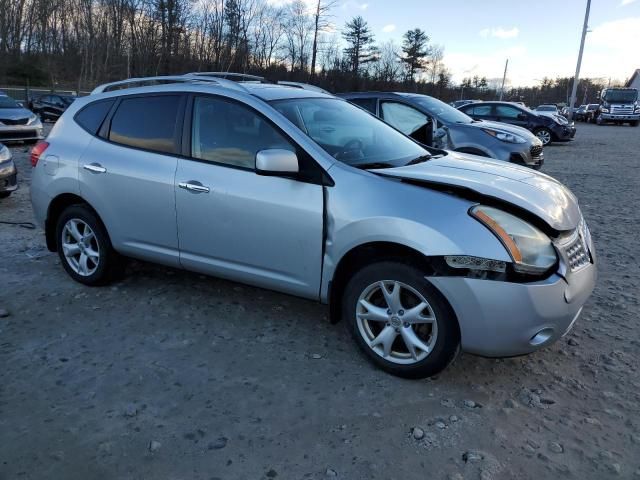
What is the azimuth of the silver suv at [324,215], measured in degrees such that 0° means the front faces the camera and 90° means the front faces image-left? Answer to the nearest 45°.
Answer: approximately 315°
